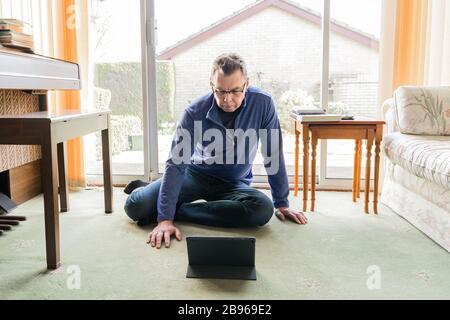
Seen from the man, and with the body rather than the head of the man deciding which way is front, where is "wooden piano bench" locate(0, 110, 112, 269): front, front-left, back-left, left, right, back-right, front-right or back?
front-right

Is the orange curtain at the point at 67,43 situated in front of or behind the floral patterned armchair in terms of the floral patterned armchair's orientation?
in front

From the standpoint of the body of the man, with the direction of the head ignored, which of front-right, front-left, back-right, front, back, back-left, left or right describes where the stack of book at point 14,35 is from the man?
right

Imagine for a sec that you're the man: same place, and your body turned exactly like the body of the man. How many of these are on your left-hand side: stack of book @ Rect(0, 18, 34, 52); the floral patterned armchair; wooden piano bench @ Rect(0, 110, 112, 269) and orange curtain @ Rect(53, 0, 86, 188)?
1

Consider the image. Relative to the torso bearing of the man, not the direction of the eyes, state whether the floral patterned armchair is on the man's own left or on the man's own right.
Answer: on the man's own left

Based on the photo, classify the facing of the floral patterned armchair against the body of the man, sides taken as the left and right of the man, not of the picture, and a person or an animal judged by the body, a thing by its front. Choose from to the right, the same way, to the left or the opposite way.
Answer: to the right

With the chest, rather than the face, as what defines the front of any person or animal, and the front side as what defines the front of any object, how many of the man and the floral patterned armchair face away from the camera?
0

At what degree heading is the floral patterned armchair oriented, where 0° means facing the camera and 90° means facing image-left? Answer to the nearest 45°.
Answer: approximately 45°

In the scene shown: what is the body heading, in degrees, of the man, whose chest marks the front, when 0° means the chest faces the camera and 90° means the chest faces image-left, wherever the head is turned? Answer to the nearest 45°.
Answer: approximately 0°

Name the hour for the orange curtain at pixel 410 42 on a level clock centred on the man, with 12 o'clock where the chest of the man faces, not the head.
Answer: The orange curtain is roughly at 8 o'clock from the man.

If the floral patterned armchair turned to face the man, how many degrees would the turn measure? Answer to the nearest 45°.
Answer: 0° — it already faces them
